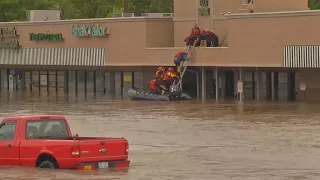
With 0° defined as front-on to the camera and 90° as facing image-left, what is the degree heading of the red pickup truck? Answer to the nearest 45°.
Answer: approximately 135°
